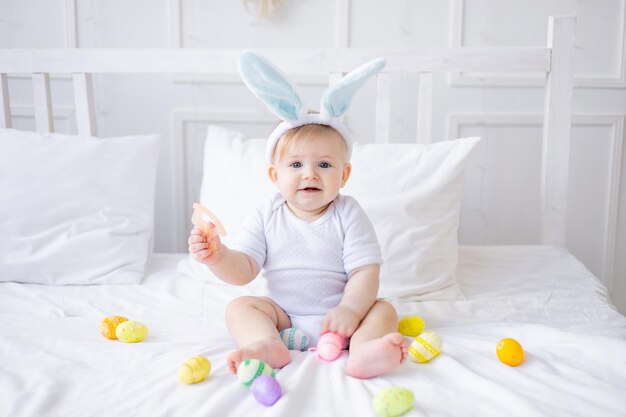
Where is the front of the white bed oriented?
toward the camera

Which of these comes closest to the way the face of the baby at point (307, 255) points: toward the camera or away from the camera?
toward the camera

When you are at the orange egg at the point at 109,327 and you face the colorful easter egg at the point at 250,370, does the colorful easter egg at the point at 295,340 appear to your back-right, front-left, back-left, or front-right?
front-left

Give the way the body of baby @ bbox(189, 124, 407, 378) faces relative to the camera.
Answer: toward the camera
